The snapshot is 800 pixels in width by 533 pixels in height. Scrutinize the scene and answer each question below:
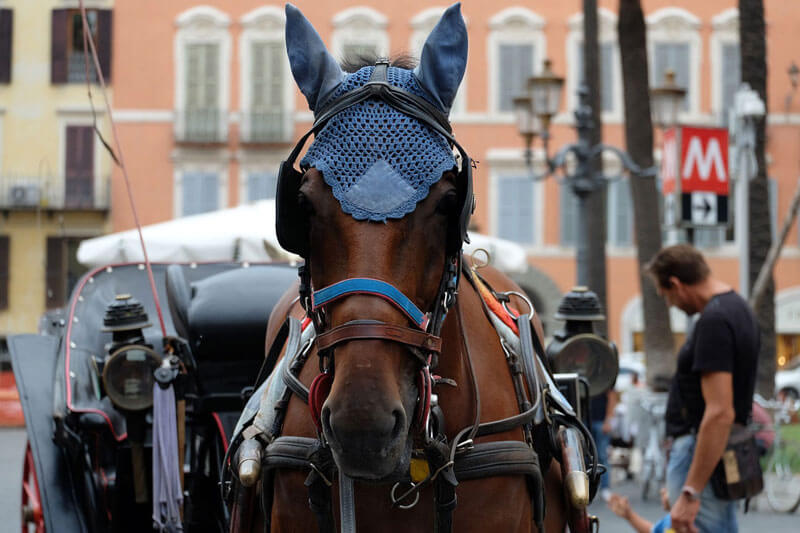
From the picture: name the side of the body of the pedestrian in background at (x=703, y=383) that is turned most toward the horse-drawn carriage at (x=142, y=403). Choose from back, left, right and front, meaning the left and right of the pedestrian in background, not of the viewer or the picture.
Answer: front

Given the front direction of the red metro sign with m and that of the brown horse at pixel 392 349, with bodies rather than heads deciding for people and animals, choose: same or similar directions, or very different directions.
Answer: same or similar directions

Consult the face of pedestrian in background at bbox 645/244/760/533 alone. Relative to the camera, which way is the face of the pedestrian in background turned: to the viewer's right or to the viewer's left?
to the viewer's left

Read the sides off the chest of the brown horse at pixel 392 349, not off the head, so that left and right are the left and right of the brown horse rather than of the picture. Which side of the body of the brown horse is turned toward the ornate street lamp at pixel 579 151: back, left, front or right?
back

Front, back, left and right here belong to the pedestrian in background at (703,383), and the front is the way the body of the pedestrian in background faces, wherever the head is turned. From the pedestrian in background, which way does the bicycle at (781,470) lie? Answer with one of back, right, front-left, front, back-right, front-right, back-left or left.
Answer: right

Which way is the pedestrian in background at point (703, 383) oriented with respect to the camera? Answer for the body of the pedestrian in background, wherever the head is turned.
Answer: to the viewer's left

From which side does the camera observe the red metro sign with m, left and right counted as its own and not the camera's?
front

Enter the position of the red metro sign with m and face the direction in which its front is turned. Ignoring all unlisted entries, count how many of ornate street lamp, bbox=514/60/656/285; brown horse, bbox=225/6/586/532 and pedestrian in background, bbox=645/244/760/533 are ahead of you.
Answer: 2

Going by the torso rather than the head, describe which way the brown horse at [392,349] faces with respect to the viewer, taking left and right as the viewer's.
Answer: facing the viewer

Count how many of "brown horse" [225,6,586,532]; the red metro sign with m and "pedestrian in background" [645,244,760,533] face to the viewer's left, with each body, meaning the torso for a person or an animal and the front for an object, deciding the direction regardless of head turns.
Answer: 1

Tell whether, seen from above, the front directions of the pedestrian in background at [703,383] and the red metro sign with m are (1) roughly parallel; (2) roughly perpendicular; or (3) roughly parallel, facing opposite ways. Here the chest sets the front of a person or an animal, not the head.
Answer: roughly perpendicular

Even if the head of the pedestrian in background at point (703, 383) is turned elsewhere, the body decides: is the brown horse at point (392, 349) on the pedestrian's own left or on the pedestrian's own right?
on the pedestrian's own left

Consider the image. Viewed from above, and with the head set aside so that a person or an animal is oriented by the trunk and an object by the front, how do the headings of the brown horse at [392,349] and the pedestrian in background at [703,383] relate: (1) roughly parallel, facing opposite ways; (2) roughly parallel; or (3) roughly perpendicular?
roughly perpendicular

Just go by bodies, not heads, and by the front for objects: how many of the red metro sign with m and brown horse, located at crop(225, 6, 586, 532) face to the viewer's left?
0

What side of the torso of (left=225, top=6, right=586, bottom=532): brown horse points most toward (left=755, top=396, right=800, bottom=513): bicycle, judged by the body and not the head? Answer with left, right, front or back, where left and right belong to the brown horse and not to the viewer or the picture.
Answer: back
